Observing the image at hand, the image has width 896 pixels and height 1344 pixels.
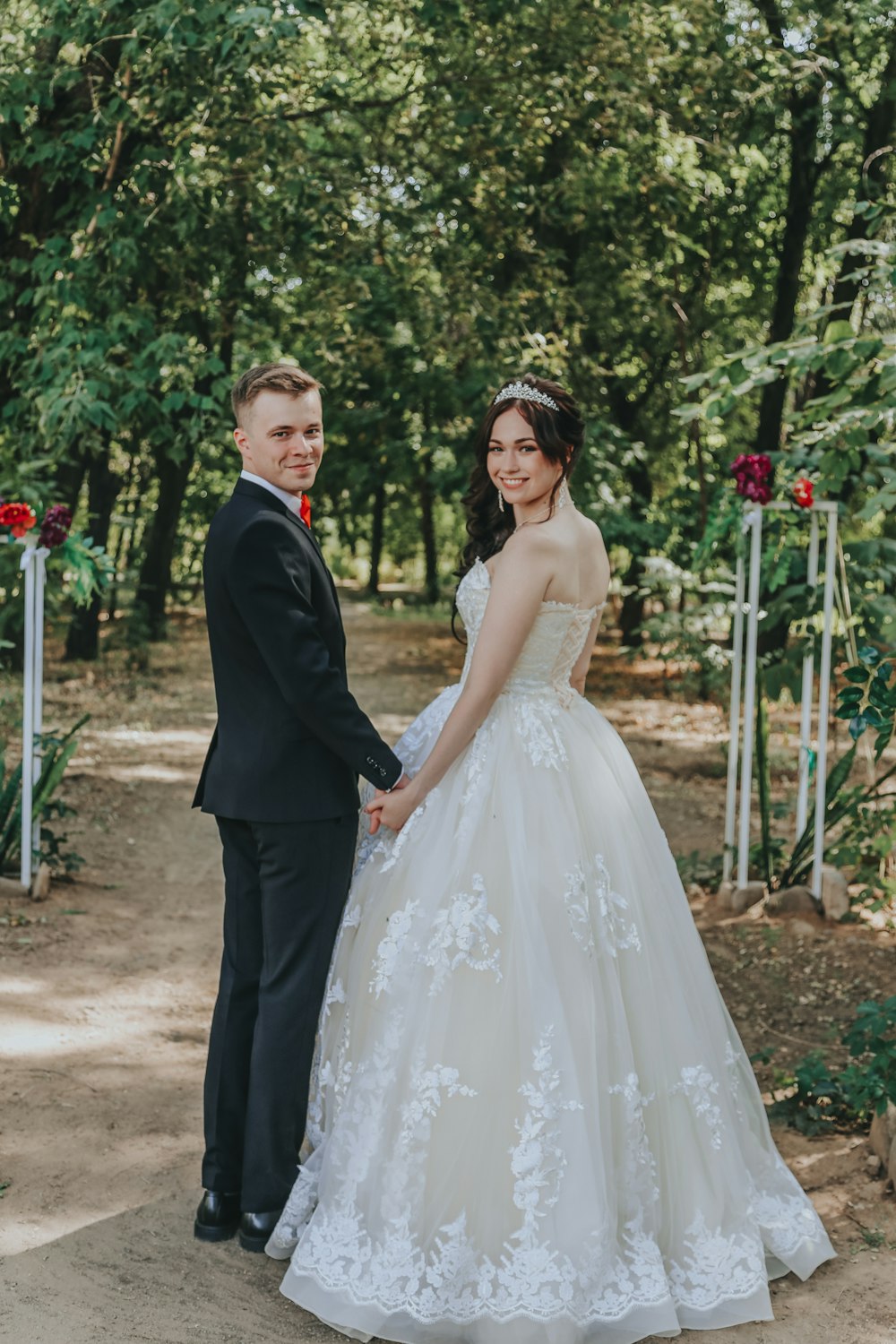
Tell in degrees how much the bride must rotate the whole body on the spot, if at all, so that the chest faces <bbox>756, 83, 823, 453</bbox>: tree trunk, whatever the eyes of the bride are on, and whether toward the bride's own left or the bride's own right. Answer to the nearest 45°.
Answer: approximately 45° to the bride's own right

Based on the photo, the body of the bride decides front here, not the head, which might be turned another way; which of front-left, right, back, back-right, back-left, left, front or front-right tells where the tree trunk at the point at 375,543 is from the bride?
front-right

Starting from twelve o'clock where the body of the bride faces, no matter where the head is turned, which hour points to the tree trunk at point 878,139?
The tree trunk is roughly at 2 o'clock from the bride.

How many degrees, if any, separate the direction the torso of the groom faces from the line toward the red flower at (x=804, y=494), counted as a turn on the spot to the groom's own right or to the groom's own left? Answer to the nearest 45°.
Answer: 0° — they already face it

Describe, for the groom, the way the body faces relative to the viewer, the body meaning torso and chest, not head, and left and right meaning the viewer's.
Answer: facing away from the viewer and to the right of the viewer

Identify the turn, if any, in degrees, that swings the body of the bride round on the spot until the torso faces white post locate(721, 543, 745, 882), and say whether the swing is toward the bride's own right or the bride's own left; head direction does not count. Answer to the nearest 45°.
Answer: approximately 45° to the bride's own right

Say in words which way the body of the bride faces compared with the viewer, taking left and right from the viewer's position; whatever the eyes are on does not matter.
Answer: facing away from the viewer and to the left of the viewer

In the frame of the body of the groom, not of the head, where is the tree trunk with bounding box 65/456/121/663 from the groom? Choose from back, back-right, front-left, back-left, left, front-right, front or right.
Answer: front-left
